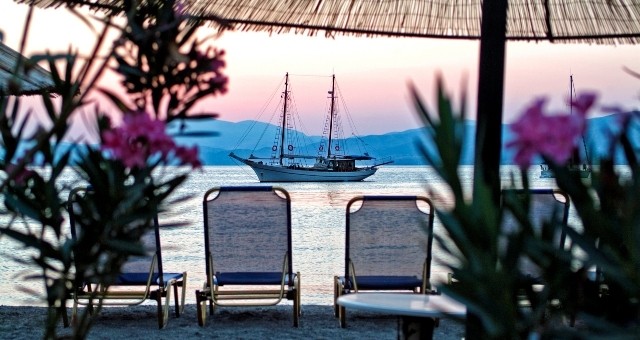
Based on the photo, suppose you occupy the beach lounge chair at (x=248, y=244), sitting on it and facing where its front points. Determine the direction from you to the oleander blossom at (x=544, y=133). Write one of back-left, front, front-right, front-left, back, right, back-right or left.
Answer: back

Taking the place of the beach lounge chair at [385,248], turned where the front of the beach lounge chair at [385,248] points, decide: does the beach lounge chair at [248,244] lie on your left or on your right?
on your left

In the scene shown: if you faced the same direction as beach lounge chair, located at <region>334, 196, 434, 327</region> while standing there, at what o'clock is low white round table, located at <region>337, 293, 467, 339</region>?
The low white round table is roughly at 6 o'clock from the beach lounge chair.

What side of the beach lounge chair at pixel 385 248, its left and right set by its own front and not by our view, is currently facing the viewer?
back

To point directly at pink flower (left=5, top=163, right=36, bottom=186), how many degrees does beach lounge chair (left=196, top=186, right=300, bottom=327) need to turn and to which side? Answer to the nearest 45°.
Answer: approximately 180°

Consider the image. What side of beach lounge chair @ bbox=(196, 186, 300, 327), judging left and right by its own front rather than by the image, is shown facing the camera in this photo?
back

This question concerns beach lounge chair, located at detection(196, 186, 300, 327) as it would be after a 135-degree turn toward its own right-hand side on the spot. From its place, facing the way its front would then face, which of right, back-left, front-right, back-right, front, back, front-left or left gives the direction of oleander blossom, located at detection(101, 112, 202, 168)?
front-right

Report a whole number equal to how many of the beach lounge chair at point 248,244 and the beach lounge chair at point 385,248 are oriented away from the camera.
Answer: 2

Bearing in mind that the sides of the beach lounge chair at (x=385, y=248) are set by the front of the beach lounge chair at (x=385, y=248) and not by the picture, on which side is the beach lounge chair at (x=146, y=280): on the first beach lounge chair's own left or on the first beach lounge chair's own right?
on the first beach lounge chair's own left
